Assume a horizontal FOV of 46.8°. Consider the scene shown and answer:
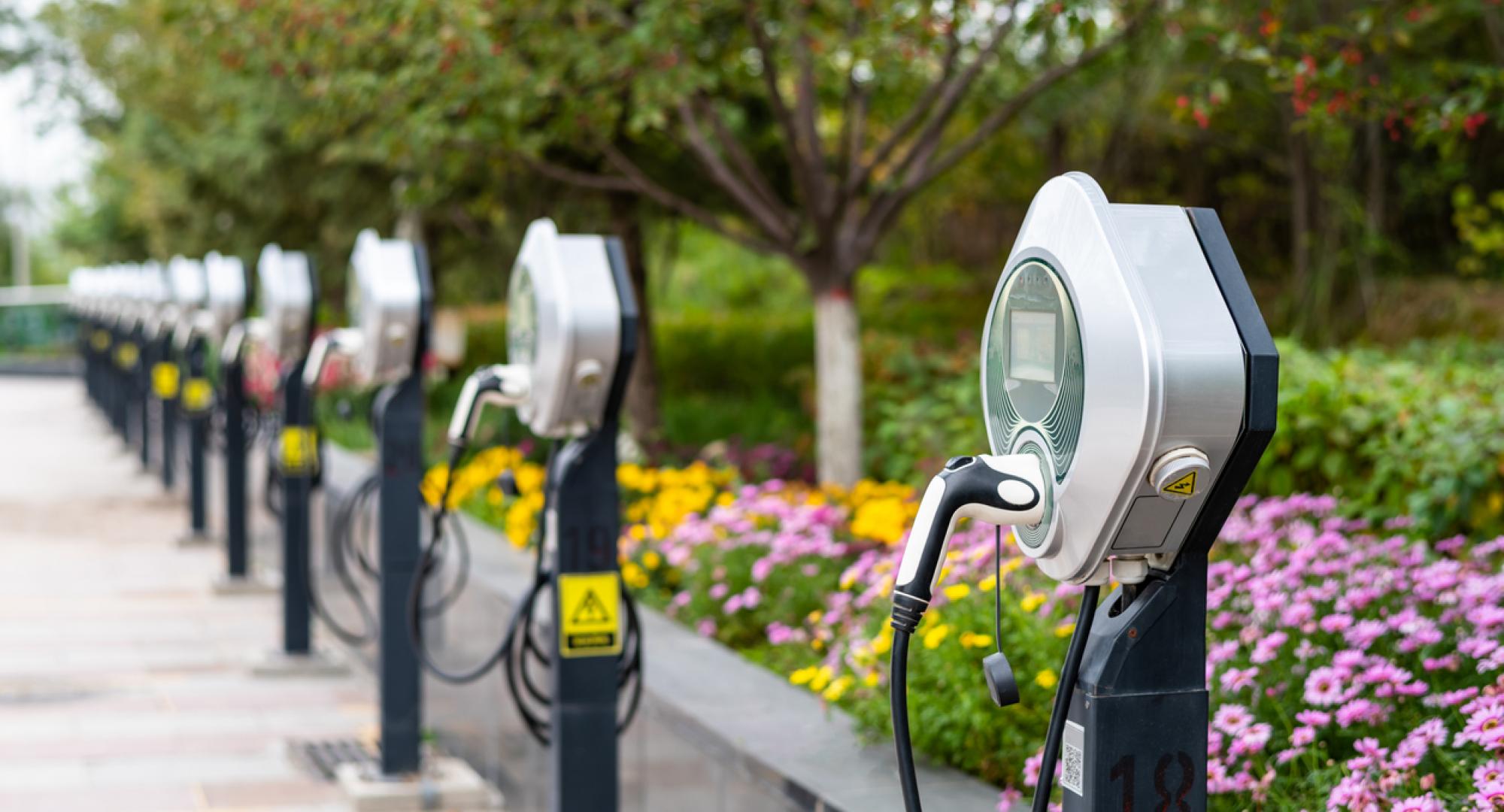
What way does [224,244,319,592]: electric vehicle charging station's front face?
to the viewer's left

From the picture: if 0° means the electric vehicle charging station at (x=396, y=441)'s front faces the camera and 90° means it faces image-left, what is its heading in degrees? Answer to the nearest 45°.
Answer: approximately 90°

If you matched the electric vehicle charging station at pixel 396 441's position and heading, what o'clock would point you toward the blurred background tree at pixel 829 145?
The blurred background tree is roughly at 4 o'clock from the electric vehicle charging station.

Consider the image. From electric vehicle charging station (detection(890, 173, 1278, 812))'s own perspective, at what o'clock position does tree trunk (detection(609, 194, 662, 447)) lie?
The tree trunk is roughly at 4 o'clock from the electric vehicle charging station.

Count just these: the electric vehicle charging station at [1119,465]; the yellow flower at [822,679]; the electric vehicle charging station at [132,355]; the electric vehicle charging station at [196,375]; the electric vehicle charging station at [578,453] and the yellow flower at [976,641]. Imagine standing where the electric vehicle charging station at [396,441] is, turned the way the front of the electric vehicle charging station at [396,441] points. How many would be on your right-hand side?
2

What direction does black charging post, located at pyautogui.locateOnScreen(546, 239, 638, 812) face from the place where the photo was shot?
facing to the left of the viewer

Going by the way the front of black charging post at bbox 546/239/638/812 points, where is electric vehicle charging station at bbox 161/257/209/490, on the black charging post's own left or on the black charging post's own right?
on the black charging post's own right

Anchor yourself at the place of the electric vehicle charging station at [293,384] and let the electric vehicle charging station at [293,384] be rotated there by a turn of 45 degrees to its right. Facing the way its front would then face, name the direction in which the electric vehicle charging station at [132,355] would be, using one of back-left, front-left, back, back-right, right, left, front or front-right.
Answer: front-right

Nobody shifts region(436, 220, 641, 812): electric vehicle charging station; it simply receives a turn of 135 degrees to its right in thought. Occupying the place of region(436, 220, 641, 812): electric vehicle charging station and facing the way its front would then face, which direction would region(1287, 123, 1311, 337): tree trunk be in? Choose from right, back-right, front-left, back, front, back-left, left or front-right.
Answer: front

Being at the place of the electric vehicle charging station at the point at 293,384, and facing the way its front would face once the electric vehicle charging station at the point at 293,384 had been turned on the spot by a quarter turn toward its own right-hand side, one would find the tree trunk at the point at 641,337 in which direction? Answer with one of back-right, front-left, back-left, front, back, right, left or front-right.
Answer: front-right

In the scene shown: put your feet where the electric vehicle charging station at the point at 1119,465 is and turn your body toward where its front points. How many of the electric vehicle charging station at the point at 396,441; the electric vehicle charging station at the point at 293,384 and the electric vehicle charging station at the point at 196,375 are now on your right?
3

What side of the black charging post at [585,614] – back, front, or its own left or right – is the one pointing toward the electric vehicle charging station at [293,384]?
right

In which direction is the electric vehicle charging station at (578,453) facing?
to the viewer's left

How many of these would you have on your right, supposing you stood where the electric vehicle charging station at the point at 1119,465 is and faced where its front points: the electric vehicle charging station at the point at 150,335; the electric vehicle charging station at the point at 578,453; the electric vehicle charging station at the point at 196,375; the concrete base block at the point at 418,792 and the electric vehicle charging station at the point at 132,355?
5
